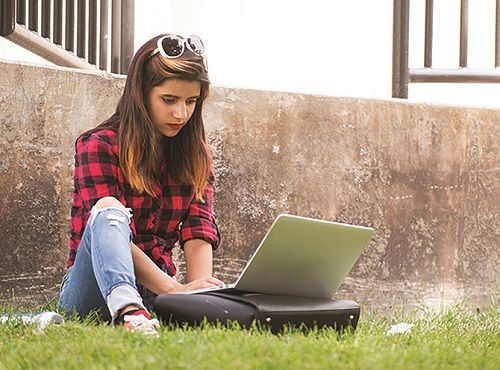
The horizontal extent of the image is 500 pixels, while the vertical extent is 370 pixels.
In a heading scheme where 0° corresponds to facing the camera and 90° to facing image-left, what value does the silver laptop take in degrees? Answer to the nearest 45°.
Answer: approximately 135°

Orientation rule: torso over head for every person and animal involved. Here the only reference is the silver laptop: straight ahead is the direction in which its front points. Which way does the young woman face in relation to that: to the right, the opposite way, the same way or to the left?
the opposite way

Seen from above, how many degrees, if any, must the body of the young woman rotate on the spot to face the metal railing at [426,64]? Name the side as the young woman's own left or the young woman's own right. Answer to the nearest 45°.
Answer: approximately 90° to the young woman's own left

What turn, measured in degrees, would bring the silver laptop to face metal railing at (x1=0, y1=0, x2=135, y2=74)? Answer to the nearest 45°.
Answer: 0° — it already faces it

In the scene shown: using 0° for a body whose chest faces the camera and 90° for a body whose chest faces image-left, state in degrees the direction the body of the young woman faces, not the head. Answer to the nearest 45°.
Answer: approximately 315°
